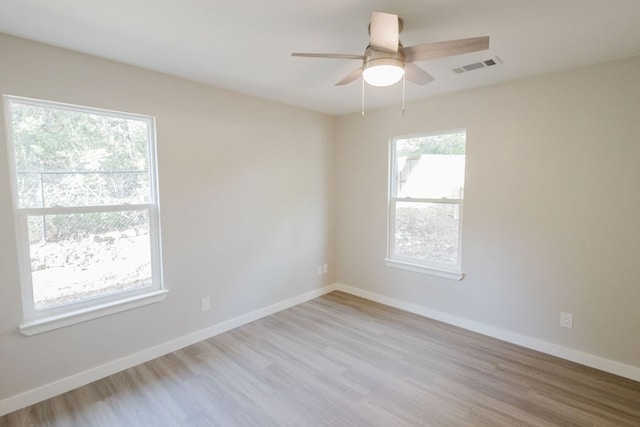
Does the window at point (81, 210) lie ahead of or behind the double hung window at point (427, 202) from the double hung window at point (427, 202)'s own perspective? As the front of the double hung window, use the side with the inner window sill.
ahead

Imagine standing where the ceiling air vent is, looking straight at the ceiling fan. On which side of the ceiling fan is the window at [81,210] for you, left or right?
right

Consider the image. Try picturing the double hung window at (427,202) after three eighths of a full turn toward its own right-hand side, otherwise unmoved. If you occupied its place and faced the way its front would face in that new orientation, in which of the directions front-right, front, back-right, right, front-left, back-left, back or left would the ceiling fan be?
back
